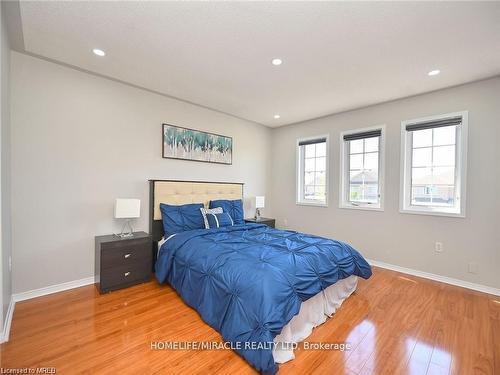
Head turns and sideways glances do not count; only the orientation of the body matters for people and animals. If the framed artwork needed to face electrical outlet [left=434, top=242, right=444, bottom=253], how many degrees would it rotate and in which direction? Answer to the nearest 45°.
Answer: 0° — it already faces it

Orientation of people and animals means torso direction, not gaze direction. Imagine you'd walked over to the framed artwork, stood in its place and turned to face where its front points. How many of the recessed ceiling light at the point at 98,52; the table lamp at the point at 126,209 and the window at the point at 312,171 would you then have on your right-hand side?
2

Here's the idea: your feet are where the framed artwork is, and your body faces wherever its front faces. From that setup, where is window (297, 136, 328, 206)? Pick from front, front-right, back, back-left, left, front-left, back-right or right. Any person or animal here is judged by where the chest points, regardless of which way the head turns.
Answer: front-left

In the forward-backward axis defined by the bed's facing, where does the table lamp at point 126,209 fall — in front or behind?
behind

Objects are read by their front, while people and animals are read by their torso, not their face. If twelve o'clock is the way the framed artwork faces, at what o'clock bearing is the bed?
The bed is roughly at 1 o'clock from the framed artwork.

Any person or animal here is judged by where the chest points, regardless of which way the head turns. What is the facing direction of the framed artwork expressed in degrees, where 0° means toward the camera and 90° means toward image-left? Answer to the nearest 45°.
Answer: approximately 315°

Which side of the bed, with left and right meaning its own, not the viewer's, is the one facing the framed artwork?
back

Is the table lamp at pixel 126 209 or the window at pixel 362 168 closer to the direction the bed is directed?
the window

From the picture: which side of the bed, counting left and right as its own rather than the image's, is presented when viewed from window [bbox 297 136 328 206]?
left

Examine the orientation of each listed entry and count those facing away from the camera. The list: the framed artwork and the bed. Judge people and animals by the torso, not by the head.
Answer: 0

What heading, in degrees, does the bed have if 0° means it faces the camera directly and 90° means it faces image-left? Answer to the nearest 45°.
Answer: approximately 315°

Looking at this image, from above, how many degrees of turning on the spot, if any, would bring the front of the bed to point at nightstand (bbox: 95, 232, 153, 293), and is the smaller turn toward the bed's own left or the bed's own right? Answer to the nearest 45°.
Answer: approximately 135° to the bed's own right
